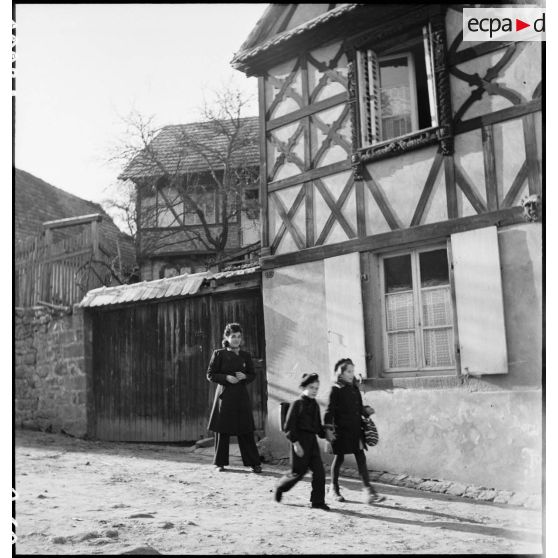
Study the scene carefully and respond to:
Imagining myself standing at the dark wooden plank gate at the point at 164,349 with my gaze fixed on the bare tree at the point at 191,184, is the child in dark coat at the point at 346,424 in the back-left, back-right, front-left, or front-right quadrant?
back-right

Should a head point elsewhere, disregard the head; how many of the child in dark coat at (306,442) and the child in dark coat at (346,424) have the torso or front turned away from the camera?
0
